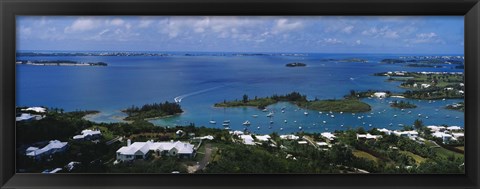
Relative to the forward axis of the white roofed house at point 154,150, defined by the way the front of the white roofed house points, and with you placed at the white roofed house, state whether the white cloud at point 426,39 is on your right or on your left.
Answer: on your left

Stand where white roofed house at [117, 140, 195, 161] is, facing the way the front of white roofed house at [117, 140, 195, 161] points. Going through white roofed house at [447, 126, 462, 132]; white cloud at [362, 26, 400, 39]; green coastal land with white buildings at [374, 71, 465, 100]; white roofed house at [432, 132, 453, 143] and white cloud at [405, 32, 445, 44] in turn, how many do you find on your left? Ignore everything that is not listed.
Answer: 5

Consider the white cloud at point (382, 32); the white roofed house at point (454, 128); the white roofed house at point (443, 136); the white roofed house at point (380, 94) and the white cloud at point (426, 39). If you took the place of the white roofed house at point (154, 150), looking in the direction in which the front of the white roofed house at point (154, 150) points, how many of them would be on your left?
5

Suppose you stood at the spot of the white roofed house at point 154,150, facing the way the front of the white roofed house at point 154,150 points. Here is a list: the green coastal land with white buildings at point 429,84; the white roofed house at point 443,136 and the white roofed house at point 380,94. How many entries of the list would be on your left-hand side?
3
